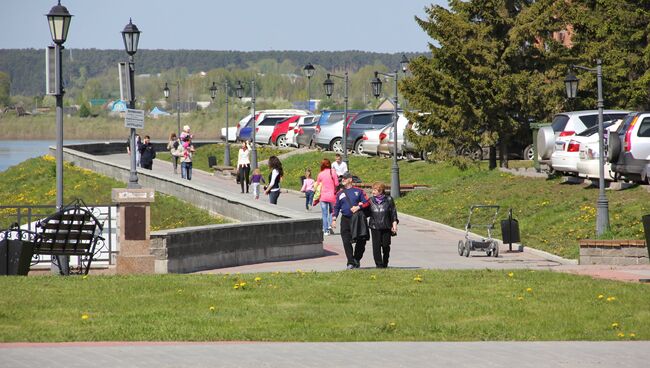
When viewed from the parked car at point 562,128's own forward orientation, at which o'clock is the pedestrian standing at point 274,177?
The pedestrian standing is roughly at 7 o'clock from the parked car.

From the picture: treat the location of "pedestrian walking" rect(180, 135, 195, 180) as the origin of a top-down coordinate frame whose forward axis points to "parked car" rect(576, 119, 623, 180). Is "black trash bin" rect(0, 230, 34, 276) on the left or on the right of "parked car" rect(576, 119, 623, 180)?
right

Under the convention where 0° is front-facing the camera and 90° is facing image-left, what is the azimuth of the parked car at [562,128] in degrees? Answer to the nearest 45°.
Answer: approximately 225°
